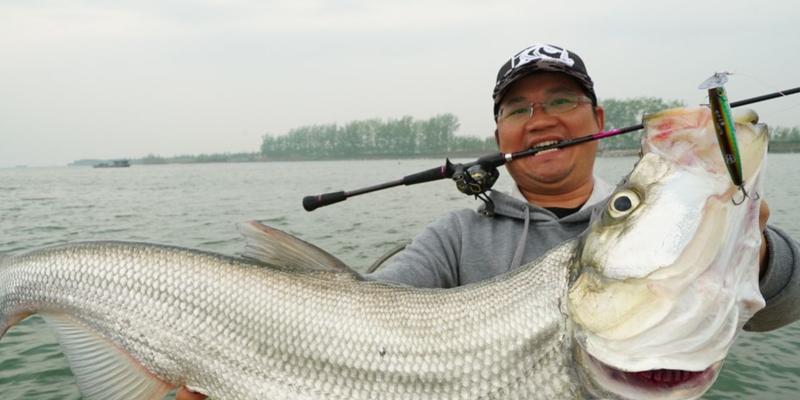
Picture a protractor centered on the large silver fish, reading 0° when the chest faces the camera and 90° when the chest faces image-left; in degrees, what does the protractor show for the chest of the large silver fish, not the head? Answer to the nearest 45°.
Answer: approximately 270°

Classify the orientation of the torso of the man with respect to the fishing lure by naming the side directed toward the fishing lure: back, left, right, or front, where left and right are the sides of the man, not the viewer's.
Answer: front

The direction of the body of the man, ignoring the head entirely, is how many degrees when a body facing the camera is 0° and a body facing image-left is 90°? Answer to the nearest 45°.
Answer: approximately 0°
